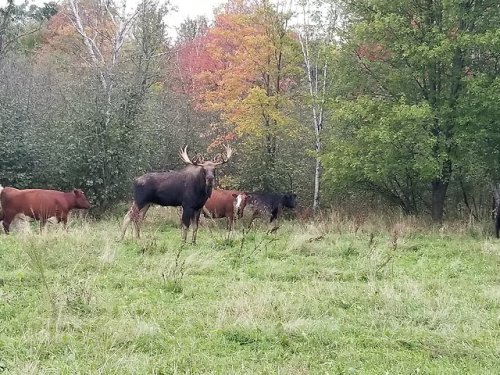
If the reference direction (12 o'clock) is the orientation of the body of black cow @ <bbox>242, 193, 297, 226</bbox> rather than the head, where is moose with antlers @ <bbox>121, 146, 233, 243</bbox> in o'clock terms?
moose with antlers @ <bbox>121, 146, 233, 243</bbox> is roughly at 4 o'clock from black cow @ <bbox>242, 193, 297, 226</bbox>.

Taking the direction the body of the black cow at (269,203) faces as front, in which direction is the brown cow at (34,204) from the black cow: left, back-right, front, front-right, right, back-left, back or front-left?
back-right

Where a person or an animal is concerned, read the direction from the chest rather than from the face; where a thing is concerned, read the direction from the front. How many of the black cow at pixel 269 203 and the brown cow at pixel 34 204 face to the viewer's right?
2

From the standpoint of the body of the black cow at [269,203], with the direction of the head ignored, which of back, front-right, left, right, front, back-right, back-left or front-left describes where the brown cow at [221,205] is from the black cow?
back-right

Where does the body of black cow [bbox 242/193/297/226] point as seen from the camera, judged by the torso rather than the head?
to the viewer's right

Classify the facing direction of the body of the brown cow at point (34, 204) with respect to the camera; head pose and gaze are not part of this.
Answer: to the viewer's right

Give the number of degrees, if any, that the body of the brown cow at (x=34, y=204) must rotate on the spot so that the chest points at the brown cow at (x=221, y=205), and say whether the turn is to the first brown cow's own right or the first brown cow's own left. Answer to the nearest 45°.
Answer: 0° — it already faces it
